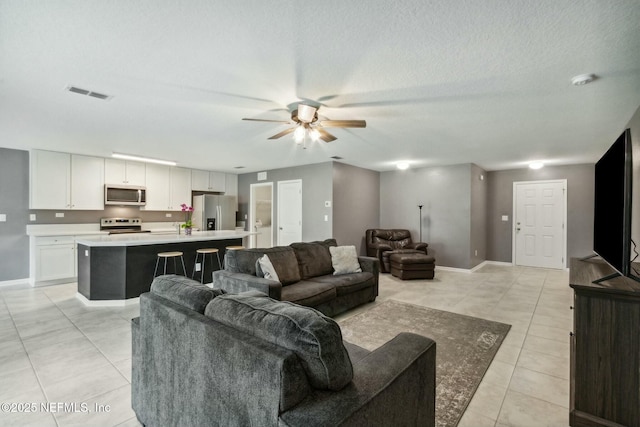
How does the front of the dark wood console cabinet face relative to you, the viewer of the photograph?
facing to the left of the viewer

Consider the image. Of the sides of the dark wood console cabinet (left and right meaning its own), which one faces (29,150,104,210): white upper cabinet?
front

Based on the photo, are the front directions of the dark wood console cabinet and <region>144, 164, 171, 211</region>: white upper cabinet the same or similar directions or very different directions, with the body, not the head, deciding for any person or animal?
very different directions

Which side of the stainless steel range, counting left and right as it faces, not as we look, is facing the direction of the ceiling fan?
front

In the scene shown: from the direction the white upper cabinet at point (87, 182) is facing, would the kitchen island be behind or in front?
in front

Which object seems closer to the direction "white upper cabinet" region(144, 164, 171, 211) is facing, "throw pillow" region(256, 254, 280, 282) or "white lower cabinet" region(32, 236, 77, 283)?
the throw pillow

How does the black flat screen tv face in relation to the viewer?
to the viewer's left

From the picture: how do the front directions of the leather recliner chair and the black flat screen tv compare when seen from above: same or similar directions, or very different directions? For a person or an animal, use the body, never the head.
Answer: very different directions

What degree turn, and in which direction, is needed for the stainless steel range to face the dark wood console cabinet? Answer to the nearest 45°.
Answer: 0° — it already faces it

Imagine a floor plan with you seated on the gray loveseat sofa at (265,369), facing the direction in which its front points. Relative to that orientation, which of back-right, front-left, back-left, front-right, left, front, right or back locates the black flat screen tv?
front-right

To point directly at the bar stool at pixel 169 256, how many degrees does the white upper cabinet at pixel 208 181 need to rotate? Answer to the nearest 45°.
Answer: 0° — it already faces it

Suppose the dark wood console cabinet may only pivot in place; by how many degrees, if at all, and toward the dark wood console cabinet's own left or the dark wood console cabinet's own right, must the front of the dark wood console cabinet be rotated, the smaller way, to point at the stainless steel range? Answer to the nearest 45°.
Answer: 0° — it already faces it

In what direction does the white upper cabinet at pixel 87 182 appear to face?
toward the camera

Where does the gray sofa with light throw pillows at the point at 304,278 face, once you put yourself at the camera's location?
facing the viewer and to the right of the viewer

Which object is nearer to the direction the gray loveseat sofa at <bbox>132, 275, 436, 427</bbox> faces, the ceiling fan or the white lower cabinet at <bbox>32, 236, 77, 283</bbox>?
the ceiling fan

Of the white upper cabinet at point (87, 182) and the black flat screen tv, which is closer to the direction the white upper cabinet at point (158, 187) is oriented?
the black flat screen tv
